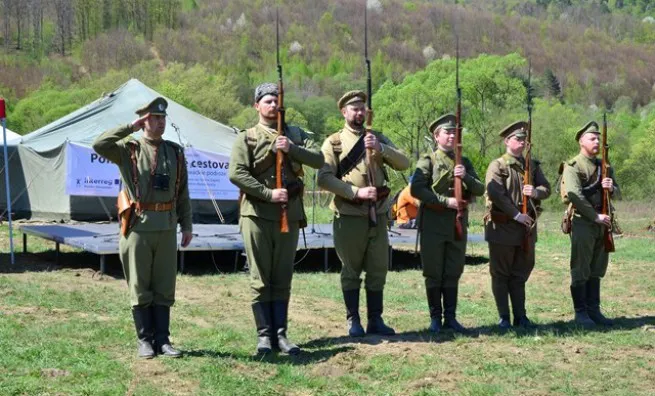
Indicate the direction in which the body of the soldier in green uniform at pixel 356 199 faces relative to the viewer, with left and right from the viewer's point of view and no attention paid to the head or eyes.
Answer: facing the viewer and to the right of the viewer

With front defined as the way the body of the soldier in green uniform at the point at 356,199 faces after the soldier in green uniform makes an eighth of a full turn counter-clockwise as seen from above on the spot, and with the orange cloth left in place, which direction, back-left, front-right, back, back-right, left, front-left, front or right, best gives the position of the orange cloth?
left

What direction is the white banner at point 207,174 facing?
toward the camera

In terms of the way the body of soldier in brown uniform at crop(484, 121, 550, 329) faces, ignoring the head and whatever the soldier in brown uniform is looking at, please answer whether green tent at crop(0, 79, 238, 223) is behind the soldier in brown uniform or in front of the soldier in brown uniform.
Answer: behind

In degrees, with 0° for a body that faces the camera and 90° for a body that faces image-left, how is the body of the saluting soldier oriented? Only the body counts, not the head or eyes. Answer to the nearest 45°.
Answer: approximately 315°

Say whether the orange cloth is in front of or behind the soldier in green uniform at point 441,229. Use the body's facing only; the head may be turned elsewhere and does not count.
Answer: behind

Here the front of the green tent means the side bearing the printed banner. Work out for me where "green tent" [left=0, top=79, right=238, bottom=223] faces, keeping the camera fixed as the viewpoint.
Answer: facing the viewer

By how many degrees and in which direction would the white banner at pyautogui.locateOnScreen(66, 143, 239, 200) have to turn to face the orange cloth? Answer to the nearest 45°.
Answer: approximately 45° to its left

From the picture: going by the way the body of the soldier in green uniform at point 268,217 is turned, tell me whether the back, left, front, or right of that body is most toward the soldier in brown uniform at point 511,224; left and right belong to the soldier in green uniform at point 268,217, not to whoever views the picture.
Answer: left

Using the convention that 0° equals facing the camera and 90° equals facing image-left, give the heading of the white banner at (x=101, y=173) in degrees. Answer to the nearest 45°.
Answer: approximately 0°
